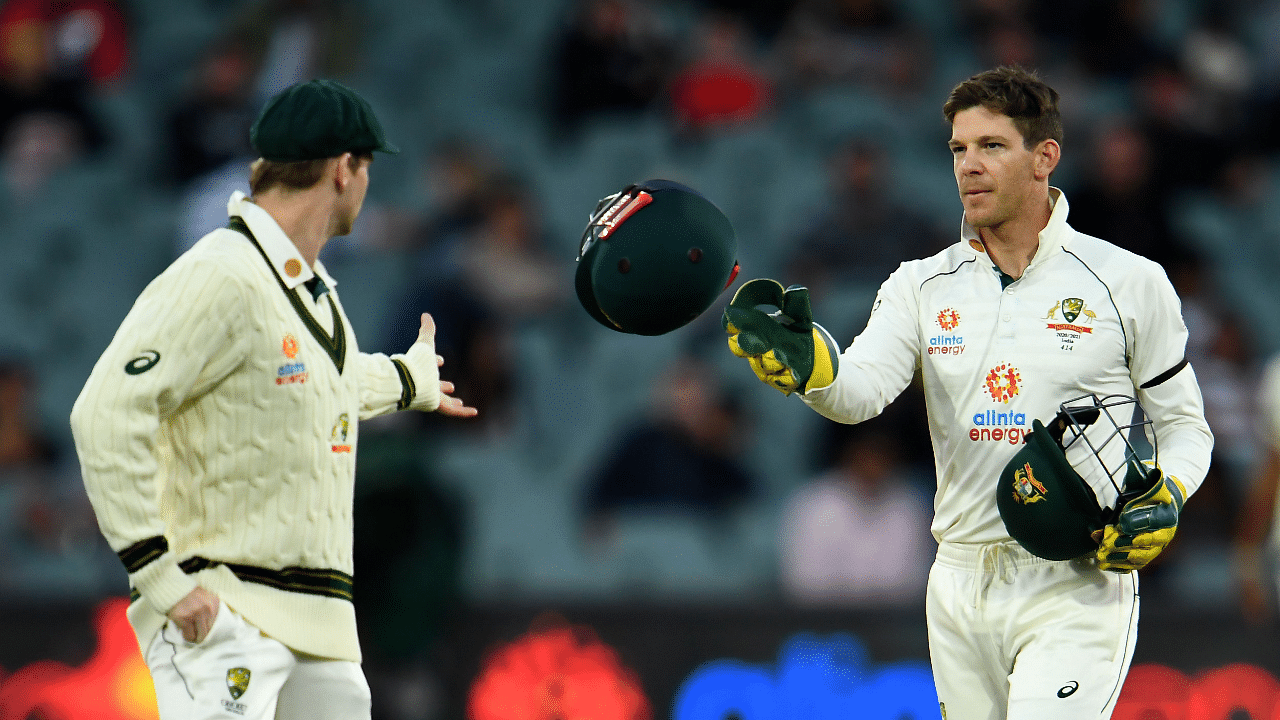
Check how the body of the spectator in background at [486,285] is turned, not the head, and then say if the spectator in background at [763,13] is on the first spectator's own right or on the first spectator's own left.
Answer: on the first spectator's own left

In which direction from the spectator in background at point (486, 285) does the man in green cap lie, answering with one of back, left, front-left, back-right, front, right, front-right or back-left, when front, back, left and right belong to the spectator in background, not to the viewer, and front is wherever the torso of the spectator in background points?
front

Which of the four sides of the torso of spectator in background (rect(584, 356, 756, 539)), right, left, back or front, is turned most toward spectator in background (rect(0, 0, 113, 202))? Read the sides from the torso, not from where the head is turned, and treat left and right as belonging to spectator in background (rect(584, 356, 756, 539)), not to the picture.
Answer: right

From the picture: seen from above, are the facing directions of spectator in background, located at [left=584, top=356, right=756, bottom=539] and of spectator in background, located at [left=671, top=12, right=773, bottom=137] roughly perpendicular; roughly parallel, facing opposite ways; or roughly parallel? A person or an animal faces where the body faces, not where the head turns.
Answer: roughly parallel

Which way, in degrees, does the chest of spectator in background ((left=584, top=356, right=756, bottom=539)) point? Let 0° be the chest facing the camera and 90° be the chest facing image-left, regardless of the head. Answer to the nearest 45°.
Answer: approximately 0°

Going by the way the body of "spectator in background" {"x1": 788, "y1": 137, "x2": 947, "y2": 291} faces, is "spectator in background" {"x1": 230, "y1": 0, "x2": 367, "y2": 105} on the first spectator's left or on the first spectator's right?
on the first spectator's right

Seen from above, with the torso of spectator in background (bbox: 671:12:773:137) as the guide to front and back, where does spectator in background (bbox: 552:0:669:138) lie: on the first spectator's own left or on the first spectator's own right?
on the first spectator's own right

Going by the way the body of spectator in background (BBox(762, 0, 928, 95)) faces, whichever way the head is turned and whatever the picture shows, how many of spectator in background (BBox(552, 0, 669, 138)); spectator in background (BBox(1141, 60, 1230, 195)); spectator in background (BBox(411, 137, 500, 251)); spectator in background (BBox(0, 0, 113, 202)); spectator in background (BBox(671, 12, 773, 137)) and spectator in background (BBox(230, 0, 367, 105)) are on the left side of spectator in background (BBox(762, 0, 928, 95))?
1

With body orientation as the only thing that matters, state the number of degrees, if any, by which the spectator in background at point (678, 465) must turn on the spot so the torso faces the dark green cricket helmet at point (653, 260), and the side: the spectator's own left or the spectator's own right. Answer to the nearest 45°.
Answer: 0° — they already face it

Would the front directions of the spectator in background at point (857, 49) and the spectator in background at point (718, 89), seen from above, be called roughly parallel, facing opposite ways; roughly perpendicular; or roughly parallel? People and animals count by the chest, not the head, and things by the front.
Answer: roughly parallel

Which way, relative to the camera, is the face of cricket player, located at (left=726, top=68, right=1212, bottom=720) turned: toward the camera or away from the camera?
toward the camera

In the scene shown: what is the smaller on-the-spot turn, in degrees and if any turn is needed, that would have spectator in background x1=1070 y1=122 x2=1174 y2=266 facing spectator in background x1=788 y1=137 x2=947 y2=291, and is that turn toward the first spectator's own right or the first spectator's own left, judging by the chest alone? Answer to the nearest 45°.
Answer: approximately 90° to the first spectator's own right

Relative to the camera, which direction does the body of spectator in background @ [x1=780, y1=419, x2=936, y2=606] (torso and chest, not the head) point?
toward the camera

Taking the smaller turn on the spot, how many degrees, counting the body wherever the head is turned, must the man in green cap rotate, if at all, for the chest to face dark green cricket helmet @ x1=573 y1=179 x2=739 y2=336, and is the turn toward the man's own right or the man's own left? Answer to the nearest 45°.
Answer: approximately 45° to the man's own left
